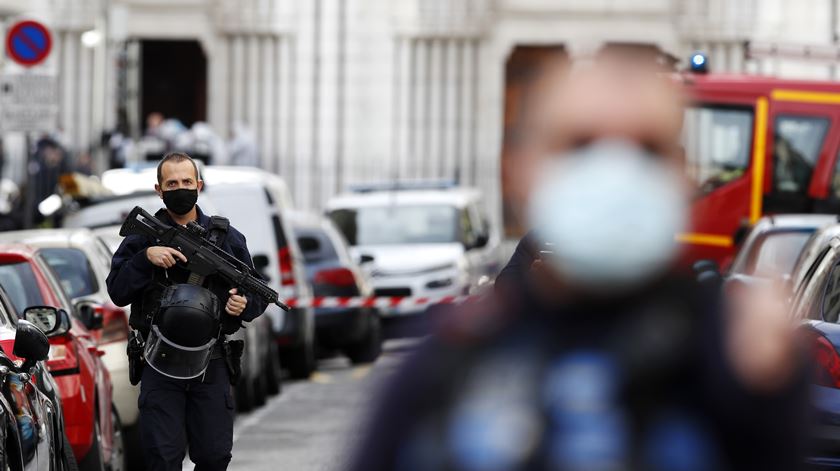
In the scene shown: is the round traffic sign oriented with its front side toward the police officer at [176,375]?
yes

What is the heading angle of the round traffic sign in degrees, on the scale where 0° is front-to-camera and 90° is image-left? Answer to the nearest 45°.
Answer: approximately 0°

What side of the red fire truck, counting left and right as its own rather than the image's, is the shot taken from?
left

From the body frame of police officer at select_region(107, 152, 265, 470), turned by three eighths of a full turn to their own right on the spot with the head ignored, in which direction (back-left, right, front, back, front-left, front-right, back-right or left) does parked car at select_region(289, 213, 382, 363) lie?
front-right
